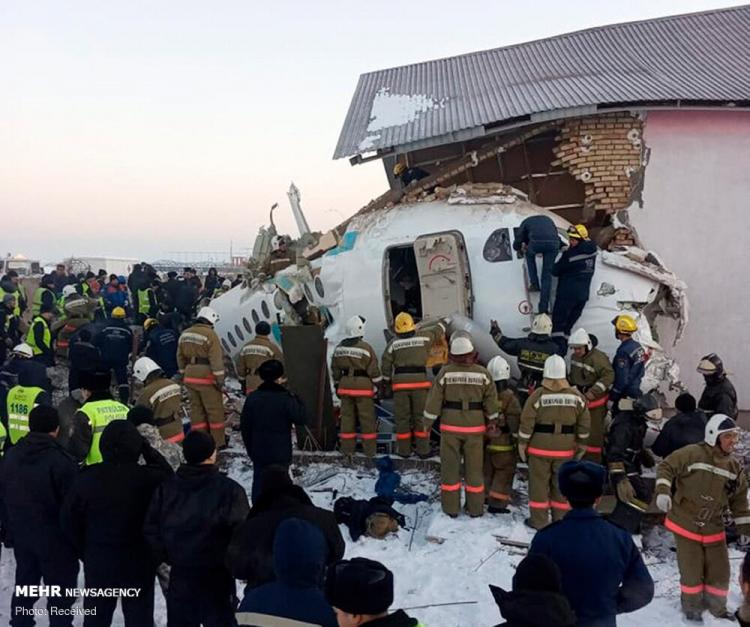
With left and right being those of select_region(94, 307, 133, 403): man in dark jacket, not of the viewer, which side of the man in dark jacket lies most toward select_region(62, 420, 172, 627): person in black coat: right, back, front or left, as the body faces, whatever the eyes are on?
back

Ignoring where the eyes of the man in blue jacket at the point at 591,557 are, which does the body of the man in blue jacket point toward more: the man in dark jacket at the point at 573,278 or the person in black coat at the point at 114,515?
the man in dark jacket

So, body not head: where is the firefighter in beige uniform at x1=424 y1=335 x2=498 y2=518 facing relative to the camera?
away from the camera

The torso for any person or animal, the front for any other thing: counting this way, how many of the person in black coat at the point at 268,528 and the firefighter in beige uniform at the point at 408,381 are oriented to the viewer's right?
0

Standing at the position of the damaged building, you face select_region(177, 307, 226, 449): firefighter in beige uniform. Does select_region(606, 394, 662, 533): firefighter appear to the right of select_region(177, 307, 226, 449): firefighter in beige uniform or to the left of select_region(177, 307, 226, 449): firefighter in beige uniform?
left

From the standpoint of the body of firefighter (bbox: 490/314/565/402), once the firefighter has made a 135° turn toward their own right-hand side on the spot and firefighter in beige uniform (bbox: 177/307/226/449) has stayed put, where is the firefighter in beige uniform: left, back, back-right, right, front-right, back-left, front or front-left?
back-right

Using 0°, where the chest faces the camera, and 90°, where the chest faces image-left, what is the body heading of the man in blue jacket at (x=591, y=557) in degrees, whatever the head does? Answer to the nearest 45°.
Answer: approximately 180°

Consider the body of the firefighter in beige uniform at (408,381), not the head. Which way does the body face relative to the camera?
away from the camera

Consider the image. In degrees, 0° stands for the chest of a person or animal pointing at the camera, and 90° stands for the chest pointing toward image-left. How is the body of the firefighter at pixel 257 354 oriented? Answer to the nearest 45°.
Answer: approximately 180°

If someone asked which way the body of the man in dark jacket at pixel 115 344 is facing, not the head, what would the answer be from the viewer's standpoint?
away from the camera

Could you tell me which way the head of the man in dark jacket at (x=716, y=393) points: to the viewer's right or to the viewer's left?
to the viewer's left

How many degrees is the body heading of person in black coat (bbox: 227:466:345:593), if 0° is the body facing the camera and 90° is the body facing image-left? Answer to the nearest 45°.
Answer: approximately 180°

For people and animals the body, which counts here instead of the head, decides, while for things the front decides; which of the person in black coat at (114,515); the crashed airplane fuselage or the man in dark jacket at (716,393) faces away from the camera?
the person in black coat

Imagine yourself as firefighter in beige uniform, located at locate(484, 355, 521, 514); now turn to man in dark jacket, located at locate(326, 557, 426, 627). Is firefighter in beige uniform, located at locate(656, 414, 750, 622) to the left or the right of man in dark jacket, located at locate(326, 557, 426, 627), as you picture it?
left

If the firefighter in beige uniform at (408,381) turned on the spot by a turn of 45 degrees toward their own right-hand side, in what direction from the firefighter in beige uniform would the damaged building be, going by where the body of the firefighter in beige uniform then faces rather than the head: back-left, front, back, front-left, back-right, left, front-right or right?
front
